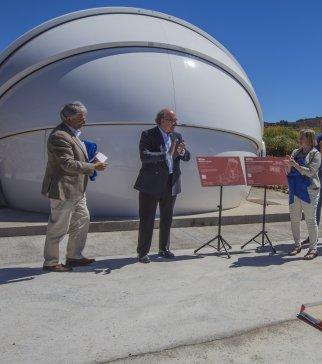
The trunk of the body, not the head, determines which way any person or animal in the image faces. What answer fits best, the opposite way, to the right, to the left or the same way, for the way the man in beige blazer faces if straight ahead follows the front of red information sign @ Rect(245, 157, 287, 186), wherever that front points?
to the left

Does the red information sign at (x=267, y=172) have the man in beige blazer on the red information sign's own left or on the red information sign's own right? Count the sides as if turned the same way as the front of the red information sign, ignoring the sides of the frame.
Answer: on the red information sign's own right

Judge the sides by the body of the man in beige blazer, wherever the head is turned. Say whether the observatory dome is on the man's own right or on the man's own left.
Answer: on the man's own left

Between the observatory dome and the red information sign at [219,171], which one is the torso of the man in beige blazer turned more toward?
the red information sign

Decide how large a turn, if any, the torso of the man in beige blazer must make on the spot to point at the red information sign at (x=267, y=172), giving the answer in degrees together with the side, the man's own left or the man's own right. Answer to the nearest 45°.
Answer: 0° — they already face it

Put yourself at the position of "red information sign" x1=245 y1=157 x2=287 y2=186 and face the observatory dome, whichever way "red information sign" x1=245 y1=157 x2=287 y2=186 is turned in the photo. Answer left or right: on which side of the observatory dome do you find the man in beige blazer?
left

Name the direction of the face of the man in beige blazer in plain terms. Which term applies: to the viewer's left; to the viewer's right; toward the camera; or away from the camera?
to the viewer's right

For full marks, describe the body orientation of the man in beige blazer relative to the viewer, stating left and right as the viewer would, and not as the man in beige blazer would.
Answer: facing to the right of the viewer

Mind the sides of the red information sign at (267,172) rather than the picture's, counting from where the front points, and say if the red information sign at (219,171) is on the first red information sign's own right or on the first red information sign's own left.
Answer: on the first red information sign's own right

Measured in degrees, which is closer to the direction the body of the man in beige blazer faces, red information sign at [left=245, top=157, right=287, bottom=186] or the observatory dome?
the red information sign
